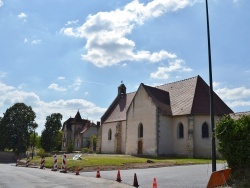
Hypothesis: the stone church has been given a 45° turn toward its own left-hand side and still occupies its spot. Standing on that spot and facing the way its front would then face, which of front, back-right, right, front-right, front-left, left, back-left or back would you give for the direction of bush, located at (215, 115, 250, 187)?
left
